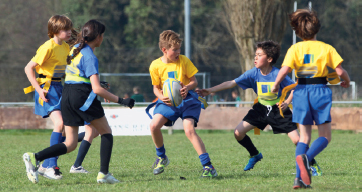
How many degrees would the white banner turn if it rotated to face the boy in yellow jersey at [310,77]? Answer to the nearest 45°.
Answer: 0° — it already faces them

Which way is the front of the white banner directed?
toward the camera

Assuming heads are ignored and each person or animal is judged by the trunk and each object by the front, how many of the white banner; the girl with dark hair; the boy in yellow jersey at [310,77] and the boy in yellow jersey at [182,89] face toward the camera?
2

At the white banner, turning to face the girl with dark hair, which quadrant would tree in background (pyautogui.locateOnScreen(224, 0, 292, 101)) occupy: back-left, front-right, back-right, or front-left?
back-left

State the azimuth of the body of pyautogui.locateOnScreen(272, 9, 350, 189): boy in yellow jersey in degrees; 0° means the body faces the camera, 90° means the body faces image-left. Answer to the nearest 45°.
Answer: approximately 180°

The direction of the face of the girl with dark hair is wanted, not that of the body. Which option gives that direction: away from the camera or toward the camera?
away from the camera

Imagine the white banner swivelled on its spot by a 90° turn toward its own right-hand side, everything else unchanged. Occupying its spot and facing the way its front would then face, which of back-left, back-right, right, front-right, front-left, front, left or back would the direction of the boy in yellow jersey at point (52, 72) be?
left

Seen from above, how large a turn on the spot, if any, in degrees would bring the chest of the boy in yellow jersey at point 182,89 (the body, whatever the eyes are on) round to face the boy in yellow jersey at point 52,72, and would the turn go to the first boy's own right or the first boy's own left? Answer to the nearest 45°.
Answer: approximately 90° to the first boy's own right

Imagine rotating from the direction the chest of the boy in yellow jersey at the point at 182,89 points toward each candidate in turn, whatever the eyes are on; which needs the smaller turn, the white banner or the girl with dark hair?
the girl with dark hair

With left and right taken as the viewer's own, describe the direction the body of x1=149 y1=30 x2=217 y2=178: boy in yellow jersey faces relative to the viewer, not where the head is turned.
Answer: facing the viewer

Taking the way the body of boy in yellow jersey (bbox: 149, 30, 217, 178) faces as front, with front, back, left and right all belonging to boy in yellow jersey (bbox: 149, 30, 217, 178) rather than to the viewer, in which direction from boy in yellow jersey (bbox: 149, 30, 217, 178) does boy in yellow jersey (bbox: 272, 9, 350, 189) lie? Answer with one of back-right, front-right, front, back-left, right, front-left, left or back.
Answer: front-left

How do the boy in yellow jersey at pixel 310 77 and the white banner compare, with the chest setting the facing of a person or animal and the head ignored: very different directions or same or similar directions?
very different directions

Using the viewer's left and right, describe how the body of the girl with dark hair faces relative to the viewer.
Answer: facing away from the viewer and to the right of the viewer

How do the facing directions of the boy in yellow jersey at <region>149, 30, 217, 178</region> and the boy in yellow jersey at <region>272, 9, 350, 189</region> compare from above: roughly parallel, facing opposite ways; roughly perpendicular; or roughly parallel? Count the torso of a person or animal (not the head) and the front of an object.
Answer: roughly parallel, facing opposite ways

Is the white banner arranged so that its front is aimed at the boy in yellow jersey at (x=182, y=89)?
yes

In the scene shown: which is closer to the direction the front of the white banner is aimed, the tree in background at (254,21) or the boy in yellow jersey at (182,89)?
the boy in yellow jersey
